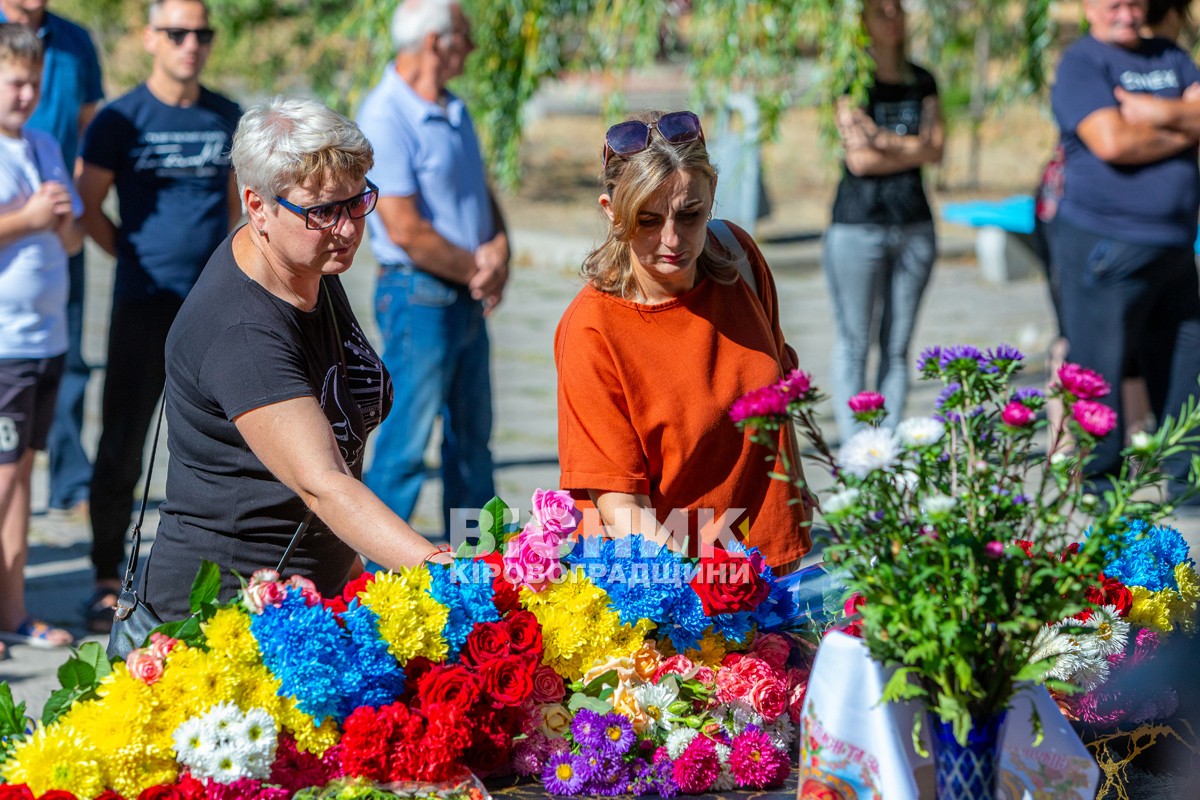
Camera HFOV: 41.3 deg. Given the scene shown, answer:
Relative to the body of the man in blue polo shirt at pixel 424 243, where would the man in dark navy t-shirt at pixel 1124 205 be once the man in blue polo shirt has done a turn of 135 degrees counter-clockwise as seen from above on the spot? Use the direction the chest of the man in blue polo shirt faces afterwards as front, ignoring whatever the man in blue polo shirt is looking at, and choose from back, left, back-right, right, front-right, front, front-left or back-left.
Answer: right

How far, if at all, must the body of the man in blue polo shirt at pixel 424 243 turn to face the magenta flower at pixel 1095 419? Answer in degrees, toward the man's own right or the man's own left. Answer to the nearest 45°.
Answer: approximately 45° to the man's own right

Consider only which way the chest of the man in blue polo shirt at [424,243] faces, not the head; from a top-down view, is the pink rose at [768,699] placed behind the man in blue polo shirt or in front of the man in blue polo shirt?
in front

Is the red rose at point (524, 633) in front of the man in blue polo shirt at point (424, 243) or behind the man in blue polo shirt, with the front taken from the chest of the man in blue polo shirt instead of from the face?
in front

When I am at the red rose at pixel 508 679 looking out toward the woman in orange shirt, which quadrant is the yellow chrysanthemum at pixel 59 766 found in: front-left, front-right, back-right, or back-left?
back-left

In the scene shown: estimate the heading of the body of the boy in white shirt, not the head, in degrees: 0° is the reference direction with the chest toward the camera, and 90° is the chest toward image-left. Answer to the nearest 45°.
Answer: approximately 315°

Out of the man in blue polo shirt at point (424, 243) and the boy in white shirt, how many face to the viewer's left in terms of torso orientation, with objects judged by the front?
0

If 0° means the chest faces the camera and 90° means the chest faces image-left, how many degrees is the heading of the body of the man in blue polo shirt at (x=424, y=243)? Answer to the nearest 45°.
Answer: approximately 315°

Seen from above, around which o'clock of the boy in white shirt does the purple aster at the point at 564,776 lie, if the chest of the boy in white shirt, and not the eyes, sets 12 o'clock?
The purple aster is roughly at 1 o'clock from the boy in white shirt.

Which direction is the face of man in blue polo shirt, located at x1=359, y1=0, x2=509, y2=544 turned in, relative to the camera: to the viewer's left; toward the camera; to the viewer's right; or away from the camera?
to the viewer's right

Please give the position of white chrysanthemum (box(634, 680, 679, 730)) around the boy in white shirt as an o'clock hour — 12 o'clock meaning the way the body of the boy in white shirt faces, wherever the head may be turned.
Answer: The white chrysanthemum is roughly at 1 o'clock from the boy in white shirt.
